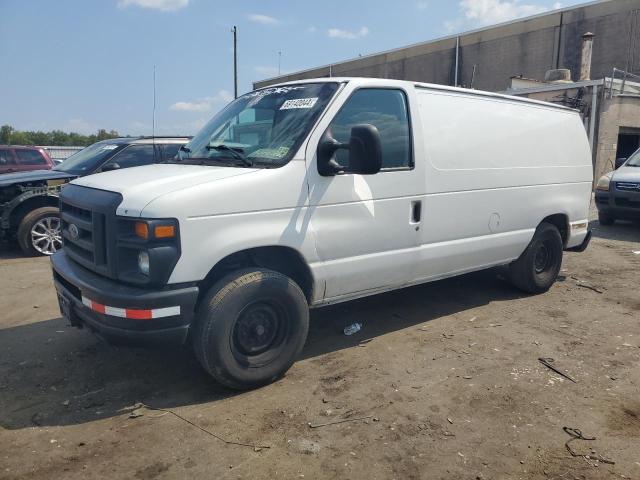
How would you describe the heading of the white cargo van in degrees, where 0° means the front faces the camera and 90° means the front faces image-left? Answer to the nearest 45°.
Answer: approximately 45°

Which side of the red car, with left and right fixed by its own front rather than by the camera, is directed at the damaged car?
left

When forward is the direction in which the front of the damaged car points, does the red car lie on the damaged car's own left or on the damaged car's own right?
on the damaged car's own right

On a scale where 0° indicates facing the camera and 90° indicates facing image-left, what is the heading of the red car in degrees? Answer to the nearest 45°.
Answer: approximately 90°

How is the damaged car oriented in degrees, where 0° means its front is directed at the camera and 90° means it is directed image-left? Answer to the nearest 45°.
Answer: approximately 45°

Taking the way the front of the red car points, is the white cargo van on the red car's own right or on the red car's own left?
on the red car's own left

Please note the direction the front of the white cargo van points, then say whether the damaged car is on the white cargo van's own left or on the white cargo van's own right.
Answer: on the white cargo van's own right
